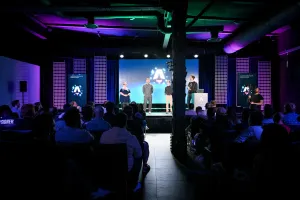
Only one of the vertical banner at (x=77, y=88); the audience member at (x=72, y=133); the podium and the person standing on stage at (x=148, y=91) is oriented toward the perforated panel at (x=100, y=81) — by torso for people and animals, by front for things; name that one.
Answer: the audience member

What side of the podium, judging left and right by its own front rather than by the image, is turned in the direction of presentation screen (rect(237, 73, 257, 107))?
left

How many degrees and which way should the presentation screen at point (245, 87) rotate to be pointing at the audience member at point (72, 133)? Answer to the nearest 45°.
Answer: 0° — it already faces them

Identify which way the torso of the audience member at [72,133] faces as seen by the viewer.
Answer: away from the camera

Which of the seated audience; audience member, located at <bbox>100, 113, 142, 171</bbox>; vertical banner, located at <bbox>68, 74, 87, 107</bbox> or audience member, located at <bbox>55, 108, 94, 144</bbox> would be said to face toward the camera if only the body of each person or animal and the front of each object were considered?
the vertical banner

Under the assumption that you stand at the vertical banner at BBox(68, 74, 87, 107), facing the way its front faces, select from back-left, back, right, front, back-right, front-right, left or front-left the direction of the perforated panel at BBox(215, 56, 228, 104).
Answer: left

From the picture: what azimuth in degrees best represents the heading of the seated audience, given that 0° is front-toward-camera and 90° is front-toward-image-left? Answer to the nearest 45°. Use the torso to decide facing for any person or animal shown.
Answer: approximately 180°

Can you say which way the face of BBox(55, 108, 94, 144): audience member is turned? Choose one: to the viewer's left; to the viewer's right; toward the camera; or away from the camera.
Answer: away from the camera

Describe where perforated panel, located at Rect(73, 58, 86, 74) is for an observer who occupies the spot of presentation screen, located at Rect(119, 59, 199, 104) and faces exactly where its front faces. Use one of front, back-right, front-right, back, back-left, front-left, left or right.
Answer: right

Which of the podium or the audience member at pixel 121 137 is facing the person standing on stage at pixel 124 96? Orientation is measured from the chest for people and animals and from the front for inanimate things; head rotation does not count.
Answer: the audience member

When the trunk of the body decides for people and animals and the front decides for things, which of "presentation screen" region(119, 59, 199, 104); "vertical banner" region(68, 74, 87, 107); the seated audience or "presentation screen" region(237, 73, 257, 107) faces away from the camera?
the seated audience

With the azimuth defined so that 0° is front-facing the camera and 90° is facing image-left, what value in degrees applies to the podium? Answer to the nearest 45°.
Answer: approximately 0°

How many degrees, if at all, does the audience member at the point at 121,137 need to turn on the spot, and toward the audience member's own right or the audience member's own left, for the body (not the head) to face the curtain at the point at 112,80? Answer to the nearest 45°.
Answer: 0° — they already face it

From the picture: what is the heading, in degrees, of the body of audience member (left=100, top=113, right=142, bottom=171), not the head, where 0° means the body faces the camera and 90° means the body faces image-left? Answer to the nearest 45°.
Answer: approximately 180°

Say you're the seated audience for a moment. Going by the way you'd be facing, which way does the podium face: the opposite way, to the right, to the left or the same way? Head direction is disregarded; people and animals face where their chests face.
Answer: the opposite way

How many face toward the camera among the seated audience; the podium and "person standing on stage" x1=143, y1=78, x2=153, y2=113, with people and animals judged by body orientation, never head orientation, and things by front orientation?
2
